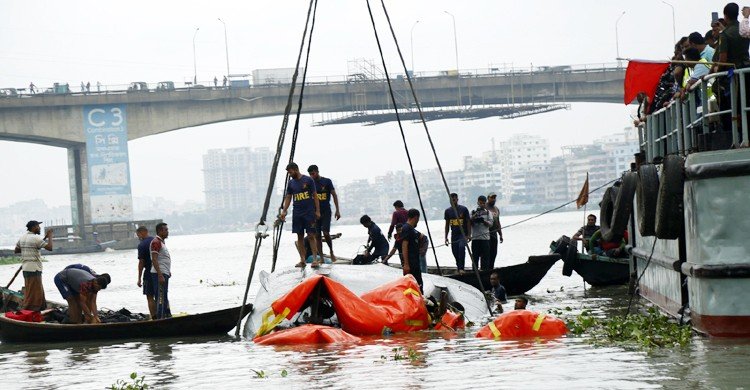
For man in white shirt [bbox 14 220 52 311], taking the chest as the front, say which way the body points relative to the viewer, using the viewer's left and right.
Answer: facing away from the viewer and to the right of the viewer

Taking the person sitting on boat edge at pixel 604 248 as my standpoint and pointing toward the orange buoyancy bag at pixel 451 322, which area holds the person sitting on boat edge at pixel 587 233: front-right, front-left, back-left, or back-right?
back-right

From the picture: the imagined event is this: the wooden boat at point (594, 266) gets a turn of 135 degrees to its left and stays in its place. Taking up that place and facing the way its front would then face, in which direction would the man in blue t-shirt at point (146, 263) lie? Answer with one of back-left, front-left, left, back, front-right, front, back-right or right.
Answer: right

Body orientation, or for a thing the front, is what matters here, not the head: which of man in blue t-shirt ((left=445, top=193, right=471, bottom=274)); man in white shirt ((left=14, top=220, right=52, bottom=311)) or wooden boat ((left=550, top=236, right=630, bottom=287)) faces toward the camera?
the man in blue t-shirt

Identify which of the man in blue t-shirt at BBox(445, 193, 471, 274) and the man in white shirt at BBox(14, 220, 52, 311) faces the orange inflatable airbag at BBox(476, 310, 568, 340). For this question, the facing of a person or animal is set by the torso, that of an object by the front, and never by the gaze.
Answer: the man in blue t-shirt

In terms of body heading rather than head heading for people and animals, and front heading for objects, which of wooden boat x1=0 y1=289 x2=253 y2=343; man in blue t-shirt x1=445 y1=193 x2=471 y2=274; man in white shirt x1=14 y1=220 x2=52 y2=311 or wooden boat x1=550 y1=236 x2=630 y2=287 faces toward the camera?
the man in blue t-shirt

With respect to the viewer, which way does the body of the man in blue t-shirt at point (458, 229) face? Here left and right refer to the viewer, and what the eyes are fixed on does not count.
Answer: facing the viewer

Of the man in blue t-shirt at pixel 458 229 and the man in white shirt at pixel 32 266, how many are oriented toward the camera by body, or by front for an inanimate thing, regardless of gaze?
1

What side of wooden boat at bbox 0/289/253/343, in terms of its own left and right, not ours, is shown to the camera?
right

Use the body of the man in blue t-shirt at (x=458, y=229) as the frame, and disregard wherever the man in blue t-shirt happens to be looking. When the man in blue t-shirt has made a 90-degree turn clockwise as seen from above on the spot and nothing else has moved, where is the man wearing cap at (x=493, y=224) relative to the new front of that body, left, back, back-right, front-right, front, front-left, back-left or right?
back-right

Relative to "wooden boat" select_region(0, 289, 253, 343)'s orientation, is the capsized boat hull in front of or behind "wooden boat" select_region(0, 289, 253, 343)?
in front

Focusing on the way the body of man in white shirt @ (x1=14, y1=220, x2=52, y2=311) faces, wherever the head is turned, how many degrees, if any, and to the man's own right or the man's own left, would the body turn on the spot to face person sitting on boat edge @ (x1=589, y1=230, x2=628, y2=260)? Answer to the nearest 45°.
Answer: approximately 45° to the man's own right

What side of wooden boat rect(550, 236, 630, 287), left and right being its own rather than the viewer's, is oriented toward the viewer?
left
